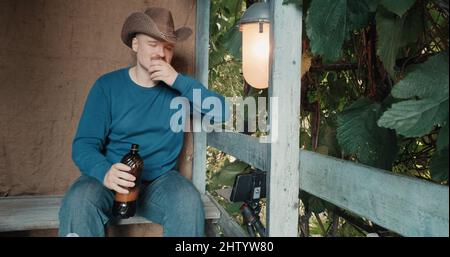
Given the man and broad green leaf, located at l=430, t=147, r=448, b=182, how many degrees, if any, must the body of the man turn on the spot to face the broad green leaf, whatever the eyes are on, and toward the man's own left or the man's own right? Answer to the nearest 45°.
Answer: approximately 45° to the man's own left

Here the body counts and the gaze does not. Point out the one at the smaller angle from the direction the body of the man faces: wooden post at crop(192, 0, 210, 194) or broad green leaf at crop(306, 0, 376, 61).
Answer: the broad green leaf

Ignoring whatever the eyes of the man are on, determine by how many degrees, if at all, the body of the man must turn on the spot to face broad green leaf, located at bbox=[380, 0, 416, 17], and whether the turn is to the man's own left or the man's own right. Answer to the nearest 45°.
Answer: approximately 45° to the man's own left

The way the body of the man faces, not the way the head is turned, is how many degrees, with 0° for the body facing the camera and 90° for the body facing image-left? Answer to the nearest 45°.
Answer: approximately 0°
